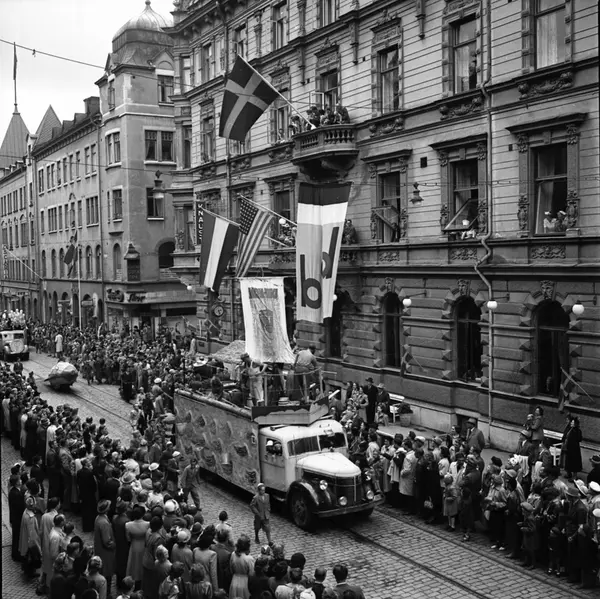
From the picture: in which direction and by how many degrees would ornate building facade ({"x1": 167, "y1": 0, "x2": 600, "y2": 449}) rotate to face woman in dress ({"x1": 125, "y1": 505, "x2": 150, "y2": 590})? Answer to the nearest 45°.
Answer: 0° — it already faces them

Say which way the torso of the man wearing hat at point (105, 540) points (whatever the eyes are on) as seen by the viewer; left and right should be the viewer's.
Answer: facing away from the viewer and to the right of the viewer

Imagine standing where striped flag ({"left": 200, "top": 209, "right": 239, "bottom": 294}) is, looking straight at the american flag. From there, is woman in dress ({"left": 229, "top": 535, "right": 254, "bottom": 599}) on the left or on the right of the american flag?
right

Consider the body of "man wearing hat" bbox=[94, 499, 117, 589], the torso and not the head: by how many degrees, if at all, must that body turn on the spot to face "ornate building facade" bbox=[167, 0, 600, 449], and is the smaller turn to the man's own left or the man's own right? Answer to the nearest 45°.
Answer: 0° — they already face it

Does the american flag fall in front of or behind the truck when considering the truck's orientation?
behind

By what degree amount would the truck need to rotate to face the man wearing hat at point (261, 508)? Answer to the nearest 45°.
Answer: approximately 45° to its right

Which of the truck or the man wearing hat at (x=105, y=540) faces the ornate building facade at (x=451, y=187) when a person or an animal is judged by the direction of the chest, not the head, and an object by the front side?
the man wearing hat

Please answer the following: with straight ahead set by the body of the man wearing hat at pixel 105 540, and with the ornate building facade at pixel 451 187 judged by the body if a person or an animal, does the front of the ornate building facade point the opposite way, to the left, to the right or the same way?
the opposite way

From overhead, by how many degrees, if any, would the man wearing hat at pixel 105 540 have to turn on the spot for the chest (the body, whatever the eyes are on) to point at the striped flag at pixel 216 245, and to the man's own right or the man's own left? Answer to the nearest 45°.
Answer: approximately 45° to the man's own left

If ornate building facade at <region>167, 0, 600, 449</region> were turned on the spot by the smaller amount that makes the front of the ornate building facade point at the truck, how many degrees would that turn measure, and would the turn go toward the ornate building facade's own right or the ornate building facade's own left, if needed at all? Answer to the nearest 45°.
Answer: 0° — it already faces it

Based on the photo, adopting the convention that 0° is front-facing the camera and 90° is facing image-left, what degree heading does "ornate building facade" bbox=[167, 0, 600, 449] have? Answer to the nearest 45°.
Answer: approximately 45°

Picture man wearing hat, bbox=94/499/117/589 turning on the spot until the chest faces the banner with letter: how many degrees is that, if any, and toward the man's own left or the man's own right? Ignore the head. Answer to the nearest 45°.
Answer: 0° — they already face it

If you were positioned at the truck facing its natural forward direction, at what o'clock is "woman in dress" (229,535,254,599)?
The woman in dress is roughly at 2 o'clock from the truck.
